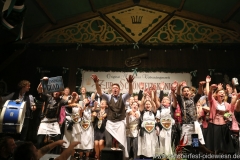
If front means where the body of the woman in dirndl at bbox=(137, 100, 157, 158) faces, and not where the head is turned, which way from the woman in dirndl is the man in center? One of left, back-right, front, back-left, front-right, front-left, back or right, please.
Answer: front-right

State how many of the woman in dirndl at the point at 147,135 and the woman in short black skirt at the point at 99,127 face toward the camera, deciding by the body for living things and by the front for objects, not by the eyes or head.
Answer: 2

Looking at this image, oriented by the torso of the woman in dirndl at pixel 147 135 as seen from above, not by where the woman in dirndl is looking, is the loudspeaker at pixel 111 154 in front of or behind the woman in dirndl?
in front

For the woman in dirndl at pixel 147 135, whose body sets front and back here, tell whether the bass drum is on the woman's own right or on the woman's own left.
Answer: on the woman's own right
